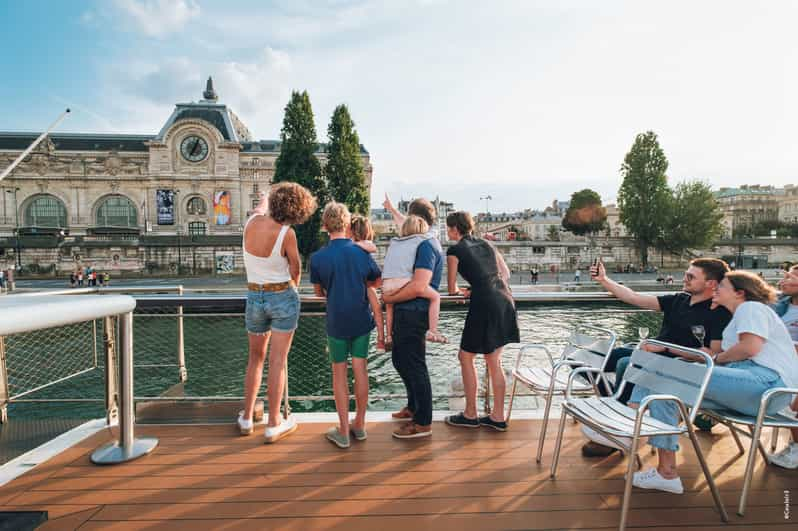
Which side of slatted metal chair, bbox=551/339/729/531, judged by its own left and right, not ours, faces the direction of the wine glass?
back

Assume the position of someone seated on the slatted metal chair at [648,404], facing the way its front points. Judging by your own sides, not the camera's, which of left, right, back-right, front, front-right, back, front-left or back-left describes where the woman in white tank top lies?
front-right

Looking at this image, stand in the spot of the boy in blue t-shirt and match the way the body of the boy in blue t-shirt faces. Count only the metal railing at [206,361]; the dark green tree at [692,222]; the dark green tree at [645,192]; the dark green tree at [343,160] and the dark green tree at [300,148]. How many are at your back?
0

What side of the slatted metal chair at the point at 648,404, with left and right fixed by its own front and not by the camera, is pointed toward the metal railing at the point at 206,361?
right

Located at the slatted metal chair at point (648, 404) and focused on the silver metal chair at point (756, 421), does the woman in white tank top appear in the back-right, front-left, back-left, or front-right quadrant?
back-left

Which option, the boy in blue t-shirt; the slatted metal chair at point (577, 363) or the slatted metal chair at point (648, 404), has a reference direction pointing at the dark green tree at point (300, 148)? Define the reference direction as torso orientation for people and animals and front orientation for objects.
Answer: the boy in blue t-shirt

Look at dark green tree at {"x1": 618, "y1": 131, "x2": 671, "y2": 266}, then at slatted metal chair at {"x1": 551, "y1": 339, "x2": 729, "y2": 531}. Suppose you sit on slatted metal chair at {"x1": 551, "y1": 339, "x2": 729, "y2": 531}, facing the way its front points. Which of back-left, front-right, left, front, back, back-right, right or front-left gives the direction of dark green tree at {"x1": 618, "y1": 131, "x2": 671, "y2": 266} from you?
back-right

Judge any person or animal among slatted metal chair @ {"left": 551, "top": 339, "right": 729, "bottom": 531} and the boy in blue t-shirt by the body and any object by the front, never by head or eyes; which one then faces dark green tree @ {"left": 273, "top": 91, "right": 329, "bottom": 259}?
the boy in blue t-shirt

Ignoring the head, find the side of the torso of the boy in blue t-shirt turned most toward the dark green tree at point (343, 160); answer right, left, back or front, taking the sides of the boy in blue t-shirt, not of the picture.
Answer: front

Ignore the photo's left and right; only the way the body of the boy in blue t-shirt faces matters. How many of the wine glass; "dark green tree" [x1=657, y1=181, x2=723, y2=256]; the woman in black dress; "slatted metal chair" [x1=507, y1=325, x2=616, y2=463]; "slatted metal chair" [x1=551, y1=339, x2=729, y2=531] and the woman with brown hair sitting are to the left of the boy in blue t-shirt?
0

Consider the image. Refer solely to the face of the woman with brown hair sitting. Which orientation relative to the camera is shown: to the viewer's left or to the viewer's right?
to the viewer's left

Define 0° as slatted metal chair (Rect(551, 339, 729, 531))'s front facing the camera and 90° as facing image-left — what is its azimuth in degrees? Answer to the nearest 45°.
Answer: approximately 45°

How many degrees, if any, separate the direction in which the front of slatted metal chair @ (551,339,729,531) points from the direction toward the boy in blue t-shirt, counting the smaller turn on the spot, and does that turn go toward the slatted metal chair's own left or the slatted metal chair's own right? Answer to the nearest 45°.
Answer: approximately 45° to the slatted metal chair's own right

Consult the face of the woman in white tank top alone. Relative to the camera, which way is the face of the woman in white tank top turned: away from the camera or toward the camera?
away from the camera

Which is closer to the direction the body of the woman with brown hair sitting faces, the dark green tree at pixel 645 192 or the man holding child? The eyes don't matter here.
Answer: the man holding child

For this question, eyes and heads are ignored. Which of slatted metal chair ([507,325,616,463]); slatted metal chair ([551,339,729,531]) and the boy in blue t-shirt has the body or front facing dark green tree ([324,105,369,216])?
the boy in blue t-shirt

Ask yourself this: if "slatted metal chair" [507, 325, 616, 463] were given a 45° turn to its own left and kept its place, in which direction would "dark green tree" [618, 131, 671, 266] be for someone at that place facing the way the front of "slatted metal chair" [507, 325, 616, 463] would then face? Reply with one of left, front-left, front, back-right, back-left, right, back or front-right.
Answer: back

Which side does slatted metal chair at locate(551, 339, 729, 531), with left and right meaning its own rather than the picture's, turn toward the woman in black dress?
right

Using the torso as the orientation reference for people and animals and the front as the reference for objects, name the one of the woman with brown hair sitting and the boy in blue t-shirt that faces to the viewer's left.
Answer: the woman with brown hair sitting

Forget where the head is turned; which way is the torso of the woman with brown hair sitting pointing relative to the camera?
to the viewer's left
